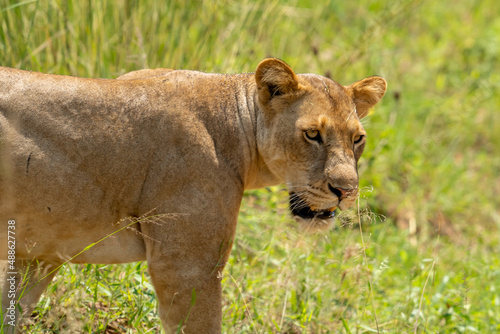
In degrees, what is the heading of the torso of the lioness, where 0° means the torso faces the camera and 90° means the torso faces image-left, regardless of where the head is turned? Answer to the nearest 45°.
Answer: approximately 270°
